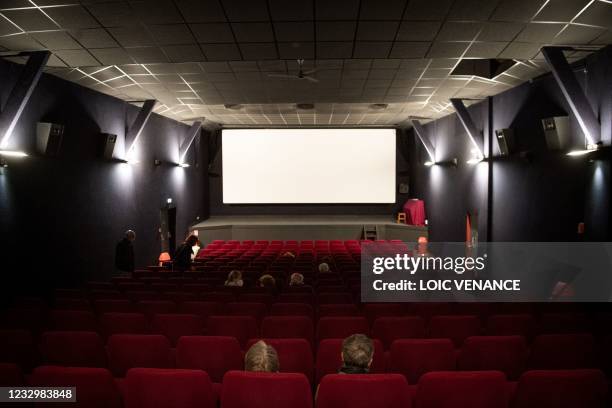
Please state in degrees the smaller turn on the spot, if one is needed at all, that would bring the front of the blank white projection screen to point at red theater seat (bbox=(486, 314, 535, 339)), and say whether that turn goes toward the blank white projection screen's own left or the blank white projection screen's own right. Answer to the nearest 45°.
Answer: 0° — it already faces it

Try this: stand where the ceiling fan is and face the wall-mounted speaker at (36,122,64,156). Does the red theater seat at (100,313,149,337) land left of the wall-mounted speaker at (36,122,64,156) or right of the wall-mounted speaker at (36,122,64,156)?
left

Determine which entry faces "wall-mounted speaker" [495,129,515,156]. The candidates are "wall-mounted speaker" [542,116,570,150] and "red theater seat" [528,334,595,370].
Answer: the red theater seat

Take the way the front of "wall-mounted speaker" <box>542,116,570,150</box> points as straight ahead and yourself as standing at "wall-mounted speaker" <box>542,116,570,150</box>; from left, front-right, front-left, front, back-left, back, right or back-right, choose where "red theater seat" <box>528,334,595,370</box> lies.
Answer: front-left

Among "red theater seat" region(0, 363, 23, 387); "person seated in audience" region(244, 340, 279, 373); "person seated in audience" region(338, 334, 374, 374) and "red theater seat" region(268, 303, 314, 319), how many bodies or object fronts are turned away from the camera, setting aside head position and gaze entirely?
4

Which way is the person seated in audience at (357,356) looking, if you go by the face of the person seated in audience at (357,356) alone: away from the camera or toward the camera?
away from the camera

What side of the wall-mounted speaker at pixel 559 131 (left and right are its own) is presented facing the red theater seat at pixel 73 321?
front

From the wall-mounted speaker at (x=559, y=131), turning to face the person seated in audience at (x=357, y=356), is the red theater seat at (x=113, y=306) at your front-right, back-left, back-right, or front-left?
front-right

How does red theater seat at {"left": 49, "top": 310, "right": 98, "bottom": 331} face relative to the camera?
away from the camera

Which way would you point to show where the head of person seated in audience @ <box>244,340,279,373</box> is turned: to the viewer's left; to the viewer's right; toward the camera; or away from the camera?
away from the camera

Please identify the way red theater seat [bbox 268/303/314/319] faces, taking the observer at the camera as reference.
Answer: facing away from the viewer

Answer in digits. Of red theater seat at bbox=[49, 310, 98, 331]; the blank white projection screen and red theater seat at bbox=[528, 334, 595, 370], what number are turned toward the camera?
1

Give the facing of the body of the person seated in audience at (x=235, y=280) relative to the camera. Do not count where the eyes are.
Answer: away from the camera

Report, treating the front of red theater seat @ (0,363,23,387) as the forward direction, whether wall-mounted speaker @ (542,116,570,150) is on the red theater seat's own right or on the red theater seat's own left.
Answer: on the red theater seat's own right

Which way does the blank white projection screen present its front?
toward the camera

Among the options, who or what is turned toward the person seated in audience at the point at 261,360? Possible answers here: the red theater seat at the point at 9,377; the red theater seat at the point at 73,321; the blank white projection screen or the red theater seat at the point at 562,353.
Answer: the blank white projection screen

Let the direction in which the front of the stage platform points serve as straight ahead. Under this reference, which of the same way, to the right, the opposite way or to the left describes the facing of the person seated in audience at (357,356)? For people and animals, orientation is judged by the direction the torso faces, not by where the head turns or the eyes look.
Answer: the opposite way

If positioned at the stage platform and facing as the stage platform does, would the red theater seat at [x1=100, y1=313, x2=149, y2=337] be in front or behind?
in front

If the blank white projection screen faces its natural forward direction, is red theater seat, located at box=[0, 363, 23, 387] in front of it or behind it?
in front

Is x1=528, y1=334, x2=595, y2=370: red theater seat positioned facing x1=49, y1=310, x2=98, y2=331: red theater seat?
no

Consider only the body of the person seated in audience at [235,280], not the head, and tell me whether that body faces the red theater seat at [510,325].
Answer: no

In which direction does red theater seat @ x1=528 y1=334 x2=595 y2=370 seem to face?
away from the camera
